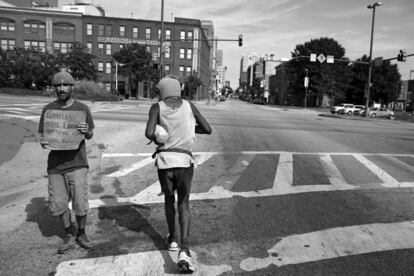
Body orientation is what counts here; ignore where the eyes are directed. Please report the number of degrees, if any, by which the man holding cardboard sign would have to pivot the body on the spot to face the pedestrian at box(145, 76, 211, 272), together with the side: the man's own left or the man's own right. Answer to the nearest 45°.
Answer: approximately 45° to the man's own left

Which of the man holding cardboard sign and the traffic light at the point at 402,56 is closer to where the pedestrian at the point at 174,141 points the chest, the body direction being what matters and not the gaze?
the traffic light

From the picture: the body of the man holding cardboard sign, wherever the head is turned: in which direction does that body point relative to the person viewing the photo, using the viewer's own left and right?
facing the viewer

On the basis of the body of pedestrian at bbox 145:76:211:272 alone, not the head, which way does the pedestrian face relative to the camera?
away from the camera

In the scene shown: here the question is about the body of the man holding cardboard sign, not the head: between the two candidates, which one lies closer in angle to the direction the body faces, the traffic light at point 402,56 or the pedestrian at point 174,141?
the pedestrian

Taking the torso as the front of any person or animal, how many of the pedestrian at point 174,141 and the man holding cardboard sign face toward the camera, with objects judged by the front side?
1

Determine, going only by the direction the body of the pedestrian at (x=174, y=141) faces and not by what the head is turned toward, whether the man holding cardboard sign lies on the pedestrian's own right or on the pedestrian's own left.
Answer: on the pedestrian's own left

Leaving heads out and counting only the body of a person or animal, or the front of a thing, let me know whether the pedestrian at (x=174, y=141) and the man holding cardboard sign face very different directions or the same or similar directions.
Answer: very different directions

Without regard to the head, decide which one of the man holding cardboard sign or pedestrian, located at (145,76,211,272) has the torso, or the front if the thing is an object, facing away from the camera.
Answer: the pedestrian

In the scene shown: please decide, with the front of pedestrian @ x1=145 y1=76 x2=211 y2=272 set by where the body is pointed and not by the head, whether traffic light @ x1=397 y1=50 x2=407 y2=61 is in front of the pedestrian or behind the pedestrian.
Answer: in front

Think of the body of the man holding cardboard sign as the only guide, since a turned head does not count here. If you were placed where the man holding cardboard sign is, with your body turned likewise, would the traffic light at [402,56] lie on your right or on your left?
on your left
